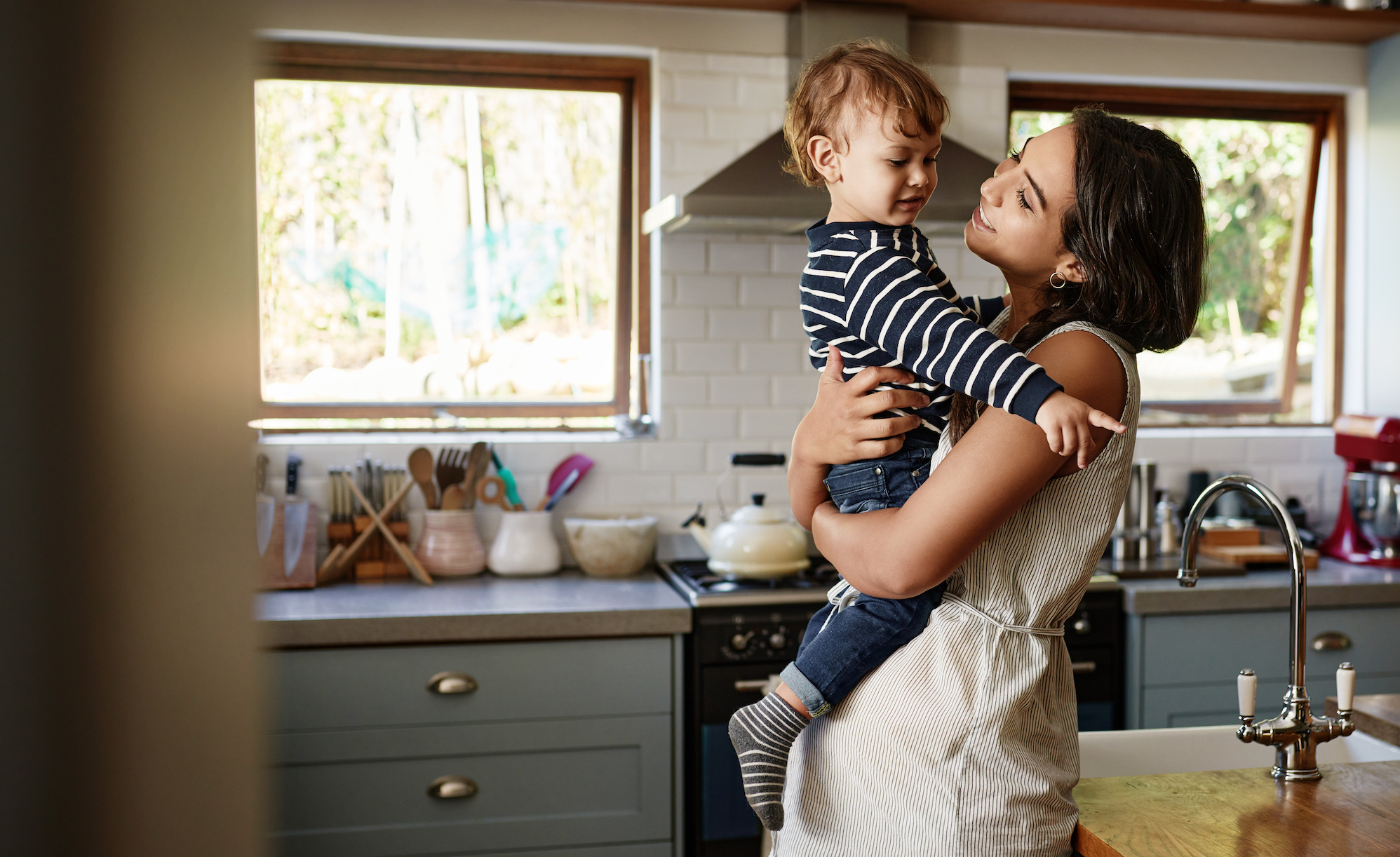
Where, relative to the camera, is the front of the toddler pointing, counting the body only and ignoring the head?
to the viewer's right

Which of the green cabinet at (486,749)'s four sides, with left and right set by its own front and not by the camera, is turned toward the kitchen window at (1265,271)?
left

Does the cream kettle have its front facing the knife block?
yes

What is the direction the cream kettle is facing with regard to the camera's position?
facing to the left of the viewer

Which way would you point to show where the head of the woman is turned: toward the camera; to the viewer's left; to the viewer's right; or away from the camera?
to the viewer's left

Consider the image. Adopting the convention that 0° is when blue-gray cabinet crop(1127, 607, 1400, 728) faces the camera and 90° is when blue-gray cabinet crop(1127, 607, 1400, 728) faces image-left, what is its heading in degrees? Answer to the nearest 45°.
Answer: approximately 0°

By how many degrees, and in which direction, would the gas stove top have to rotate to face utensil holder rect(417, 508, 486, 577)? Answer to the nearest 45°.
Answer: approximately 90° to its right

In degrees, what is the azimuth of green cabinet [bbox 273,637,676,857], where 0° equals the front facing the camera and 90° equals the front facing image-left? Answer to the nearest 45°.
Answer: approximately 0°

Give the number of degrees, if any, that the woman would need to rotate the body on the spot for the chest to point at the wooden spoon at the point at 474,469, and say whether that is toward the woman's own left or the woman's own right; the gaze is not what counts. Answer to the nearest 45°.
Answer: approximately 45° to the woman's own right

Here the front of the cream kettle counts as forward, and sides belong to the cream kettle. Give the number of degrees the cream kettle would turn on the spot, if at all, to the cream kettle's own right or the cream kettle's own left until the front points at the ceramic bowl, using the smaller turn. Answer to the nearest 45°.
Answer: approximately 45° to the cream kettle's own right

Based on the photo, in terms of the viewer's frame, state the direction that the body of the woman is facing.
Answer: to the viewer's left

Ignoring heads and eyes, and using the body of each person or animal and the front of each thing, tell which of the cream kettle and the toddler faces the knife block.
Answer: the cream kettle

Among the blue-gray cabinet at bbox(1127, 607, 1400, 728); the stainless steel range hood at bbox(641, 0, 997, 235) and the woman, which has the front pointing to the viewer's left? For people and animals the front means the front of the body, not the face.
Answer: the woman
